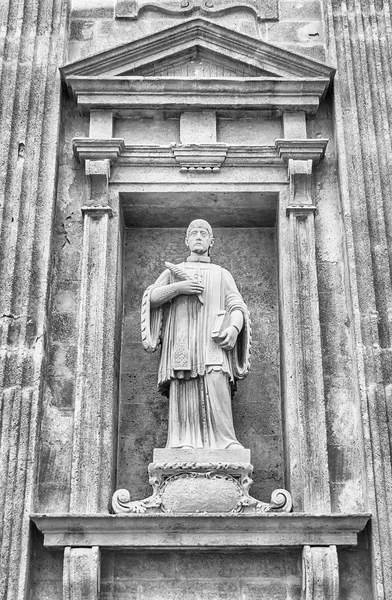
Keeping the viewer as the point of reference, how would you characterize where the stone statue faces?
facing the viewer
